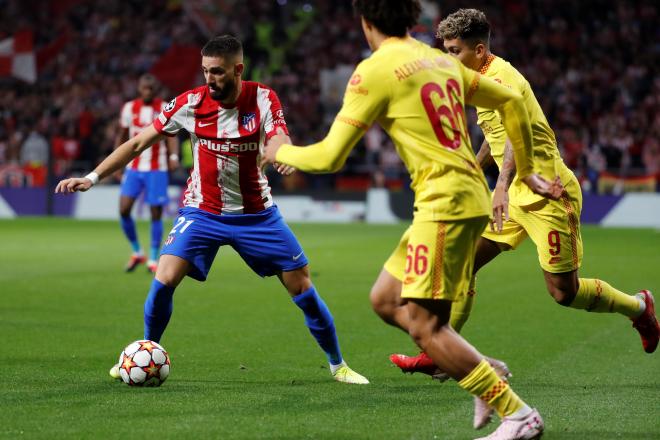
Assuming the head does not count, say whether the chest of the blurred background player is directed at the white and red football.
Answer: yes

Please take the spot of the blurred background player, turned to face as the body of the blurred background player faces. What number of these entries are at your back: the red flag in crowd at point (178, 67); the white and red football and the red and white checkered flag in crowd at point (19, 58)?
2

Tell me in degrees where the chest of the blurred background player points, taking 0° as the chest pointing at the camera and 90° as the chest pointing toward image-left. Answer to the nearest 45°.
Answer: approximately 0°

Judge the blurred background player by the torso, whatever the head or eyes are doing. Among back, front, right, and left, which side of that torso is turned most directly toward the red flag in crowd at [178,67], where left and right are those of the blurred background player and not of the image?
back

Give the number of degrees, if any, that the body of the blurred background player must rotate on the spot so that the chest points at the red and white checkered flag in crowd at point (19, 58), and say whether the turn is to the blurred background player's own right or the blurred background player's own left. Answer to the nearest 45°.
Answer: approximately 180°

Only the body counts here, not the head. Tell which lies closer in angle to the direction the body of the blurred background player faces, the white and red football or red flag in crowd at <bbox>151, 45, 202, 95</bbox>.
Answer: the white and red football
